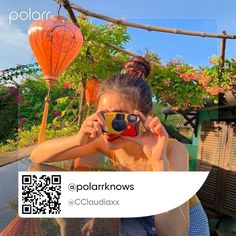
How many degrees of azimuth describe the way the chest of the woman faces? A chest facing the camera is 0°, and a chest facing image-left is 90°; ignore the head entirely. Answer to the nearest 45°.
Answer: approximately 45°

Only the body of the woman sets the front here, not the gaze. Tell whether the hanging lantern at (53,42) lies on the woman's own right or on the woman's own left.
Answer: on the woman's own right

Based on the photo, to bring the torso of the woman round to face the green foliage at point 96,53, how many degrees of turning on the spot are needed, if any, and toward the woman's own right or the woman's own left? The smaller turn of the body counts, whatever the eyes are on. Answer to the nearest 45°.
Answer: approximately 135° to the woman's own right
